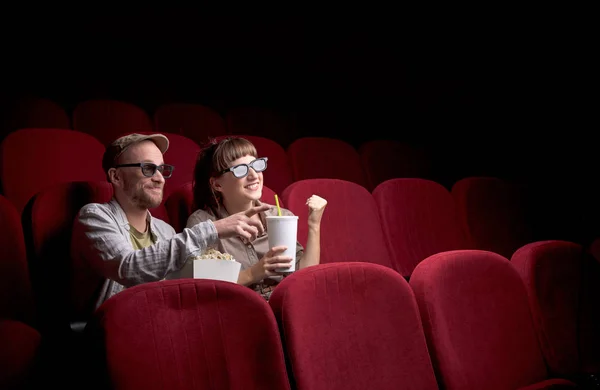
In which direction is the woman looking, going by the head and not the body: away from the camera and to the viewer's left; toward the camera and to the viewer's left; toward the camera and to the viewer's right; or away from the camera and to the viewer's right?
toward the camera and to the viewer's right

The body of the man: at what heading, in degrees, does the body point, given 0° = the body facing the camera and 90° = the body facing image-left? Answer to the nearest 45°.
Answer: approximately 315°

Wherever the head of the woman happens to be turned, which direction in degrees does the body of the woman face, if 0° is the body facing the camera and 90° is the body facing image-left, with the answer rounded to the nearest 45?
approximately 315°

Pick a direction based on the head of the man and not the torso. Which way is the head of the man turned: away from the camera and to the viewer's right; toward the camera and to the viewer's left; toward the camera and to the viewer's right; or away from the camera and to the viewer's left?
toward the camera and to the viewer's right
